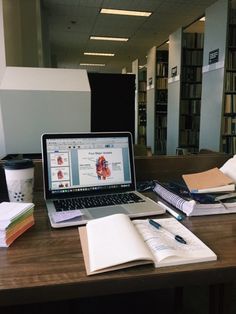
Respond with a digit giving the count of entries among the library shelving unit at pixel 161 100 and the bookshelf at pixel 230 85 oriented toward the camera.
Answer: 2

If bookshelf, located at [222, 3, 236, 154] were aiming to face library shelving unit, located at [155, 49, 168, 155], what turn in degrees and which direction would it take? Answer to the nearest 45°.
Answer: approximately 135° to its right

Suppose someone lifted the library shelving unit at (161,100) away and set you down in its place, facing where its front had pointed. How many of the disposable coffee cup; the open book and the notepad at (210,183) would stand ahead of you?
3

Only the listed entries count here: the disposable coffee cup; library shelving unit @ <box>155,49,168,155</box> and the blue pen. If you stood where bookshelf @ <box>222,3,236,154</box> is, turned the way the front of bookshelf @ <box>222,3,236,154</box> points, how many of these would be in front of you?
2

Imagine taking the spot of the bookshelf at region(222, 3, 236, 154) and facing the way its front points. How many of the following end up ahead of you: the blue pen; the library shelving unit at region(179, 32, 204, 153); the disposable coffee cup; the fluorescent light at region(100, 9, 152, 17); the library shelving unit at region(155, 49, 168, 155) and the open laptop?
3

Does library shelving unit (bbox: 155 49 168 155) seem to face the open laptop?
yes

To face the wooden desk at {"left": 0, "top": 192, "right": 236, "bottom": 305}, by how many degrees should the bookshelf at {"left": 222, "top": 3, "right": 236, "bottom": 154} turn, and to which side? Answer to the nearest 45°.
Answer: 0° — it already faces it
